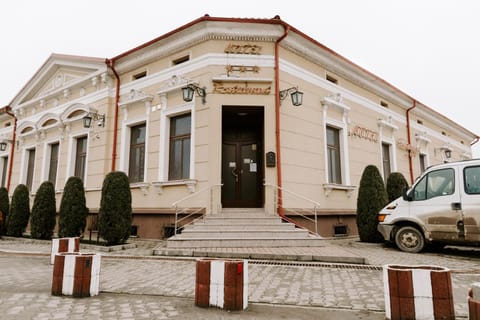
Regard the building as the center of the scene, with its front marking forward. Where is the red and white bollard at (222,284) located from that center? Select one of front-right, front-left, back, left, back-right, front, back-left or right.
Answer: front

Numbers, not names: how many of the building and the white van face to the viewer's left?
1

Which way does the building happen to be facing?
toward the camera

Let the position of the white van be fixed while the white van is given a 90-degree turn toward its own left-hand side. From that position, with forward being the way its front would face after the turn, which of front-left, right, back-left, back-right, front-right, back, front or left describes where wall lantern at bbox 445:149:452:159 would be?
back

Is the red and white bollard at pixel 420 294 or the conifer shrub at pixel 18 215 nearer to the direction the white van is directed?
the conifer shrub

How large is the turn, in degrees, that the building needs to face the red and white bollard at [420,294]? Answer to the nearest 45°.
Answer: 0° — it already faces it

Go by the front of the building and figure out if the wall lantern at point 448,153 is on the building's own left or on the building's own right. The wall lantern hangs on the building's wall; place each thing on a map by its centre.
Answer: on the building's own left

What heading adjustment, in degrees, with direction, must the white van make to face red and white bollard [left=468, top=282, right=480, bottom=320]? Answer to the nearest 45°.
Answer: approximately 90° to its left

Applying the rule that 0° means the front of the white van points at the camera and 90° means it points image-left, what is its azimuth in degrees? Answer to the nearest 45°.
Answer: approximately 90°

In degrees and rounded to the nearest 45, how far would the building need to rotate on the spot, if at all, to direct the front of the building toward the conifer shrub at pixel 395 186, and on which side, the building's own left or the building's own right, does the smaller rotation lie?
approximately 90° to the building's own left

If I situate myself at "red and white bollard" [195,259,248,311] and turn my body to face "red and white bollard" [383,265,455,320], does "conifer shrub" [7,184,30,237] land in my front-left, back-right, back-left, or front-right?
back-left
